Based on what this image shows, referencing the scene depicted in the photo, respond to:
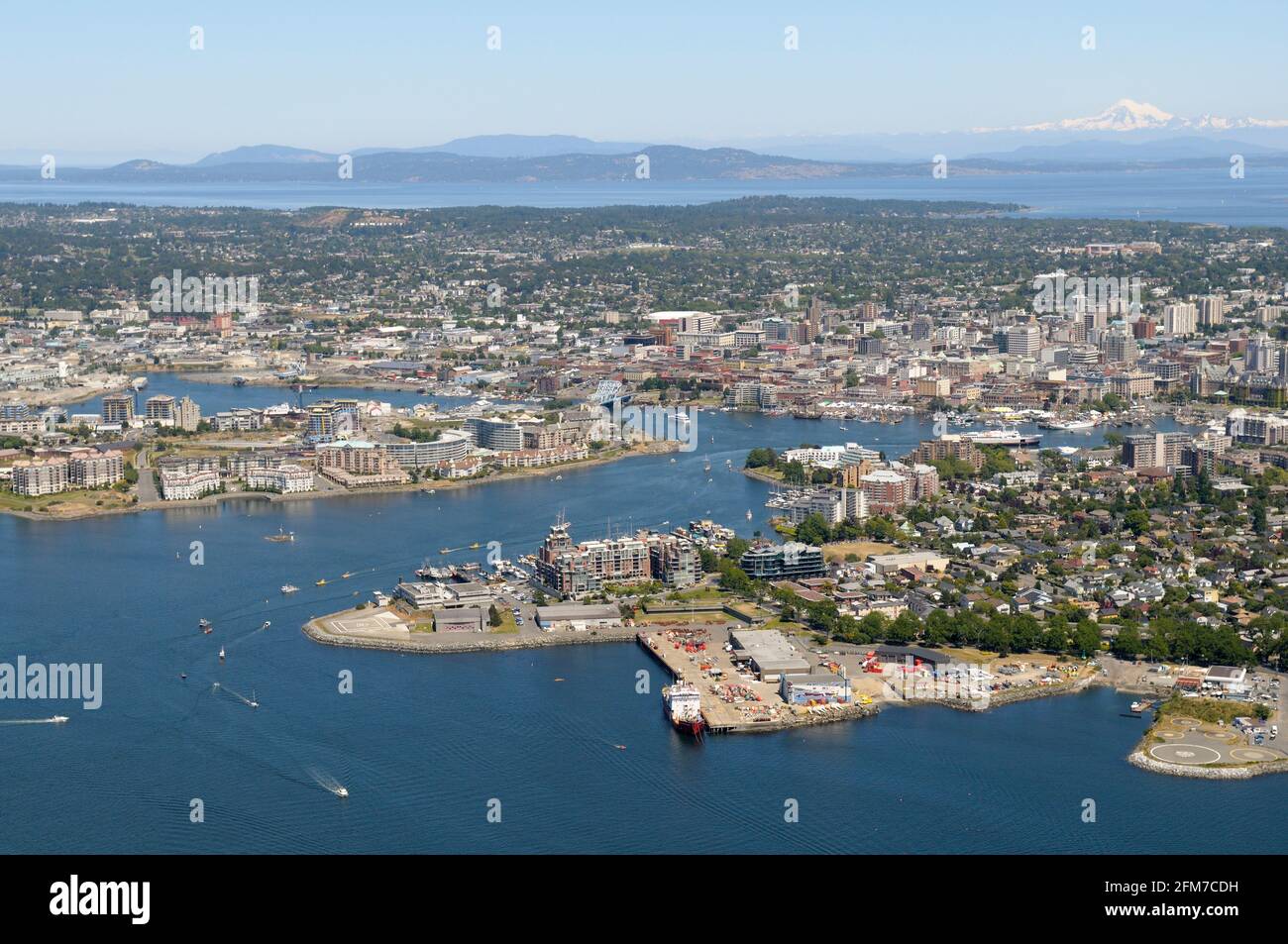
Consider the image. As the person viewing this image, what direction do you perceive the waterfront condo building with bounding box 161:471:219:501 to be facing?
facing the viewer

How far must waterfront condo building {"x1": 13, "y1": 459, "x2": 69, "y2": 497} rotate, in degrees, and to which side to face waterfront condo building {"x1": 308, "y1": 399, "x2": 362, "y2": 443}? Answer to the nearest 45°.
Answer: approximately 135° to its left

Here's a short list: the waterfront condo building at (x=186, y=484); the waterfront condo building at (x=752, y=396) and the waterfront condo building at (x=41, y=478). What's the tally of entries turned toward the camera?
3

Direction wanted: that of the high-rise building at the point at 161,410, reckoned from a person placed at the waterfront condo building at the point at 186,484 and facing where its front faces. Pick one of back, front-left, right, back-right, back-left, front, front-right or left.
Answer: back

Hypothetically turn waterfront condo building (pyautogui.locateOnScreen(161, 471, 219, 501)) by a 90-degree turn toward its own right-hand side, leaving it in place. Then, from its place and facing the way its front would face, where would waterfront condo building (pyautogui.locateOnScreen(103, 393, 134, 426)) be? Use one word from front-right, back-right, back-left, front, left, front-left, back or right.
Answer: right

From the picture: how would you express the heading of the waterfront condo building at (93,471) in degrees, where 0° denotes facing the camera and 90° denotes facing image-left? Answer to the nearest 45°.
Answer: approximately 0°

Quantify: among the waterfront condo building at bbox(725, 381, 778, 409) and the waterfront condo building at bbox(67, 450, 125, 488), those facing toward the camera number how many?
2

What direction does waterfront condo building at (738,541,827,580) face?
toward the camera

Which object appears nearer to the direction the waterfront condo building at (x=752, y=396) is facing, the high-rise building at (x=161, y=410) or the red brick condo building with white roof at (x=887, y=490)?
the red brick condo building with white roof

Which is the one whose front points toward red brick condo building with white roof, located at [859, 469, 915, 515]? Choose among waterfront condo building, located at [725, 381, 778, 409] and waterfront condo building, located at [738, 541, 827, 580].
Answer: waterfront condo building, located at [725, 381, 778, 409]
